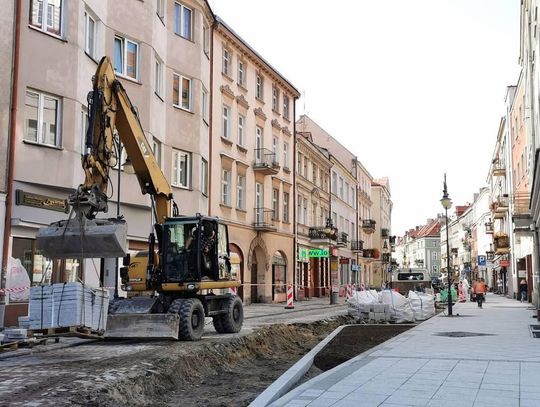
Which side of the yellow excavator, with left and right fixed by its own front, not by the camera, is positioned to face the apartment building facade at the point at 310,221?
back

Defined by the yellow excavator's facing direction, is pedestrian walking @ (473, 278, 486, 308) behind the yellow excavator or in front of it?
behind

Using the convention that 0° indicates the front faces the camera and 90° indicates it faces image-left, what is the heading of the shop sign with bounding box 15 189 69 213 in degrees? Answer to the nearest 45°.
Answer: approximately 315°

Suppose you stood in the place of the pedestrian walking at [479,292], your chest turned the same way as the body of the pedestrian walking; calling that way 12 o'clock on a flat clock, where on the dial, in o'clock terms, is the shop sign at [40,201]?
The shop sign is roughly at 1 o'clock from the pedestrian walking.

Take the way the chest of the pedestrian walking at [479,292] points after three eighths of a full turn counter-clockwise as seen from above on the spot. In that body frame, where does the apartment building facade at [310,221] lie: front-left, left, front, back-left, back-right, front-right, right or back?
left

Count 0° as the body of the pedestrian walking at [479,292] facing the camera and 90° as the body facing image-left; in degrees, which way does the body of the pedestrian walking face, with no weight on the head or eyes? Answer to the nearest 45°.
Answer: approximately 0°

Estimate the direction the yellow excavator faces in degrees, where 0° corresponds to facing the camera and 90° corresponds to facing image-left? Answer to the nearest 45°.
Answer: approximately 45°

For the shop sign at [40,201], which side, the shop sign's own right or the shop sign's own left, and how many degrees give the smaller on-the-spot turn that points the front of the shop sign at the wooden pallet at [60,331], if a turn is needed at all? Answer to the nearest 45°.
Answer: approximately 45° to the shop sign's own right
